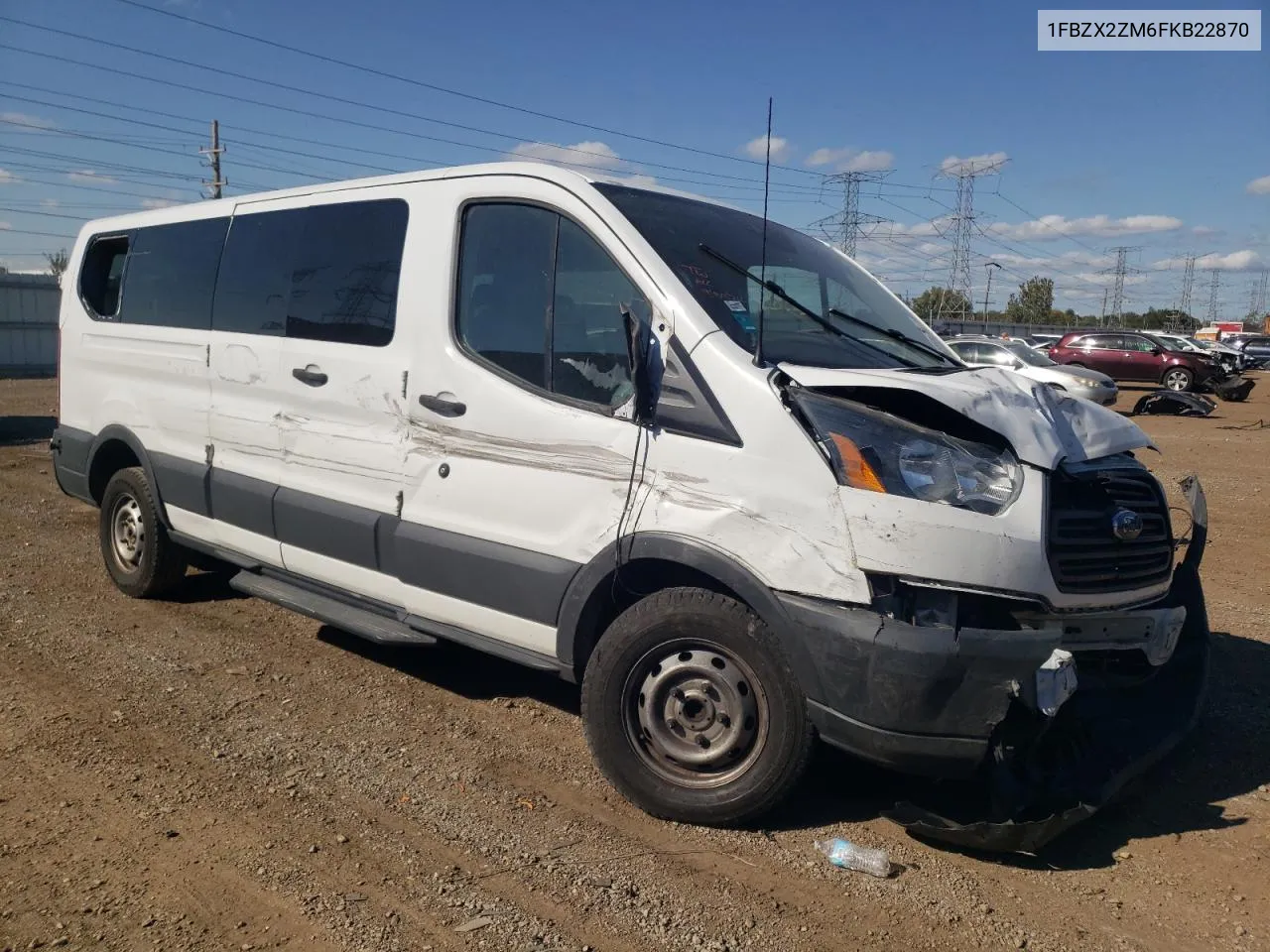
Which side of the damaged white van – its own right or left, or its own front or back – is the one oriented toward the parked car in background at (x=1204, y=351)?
left

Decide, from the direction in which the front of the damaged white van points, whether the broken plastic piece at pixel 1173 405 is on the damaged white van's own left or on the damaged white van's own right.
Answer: on the damaged white van's own left

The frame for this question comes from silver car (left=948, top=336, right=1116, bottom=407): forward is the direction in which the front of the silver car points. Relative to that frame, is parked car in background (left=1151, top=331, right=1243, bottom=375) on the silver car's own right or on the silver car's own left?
on the silver car's own left

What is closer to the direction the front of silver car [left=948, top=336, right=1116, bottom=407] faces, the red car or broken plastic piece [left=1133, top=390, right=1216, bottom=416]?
the broken plastic piece

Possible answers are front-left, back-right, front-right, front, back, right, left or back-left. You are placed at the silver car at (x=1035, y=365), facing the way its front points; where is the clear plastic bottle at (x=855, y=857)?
front-right

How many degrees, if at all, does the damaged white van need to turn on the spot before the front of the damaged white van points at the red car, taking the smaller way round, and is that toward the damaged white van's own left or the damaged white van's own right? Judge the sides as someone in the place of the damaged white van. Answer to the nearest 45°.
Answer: approximately 90° to the damaged white van's own left

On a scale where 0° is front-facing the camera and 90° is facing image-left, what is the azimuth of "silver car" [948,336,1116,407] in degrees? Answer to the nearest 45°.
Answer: approximately 315°

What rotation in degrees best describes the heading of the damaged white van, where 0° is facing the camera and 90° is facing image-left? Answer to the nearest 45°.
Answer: approximately 315°

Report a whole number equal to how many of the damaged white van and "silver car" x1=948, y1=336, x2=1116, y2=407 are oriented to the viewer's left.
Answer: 0

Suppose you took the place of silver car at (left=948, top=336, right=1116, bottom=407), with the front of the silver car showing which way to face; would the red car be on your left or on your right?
on your left
